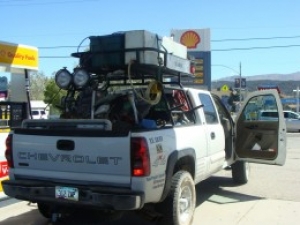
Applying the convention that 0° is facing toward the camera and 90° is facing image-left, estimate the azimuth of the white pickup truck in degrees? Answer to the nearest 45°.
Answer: approximately 225°

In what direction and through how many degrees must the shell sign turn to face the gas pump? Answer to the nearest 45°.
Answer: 0° — it already faces it

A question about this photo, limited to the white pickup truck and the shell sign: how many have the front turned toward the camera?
1

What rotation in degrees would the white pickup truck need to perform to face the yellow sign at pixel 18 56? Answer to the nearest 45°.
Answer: approximately 90° to its left

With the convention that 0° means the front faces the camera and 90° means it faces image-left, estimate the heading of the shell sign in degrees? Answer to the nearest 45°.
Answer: approximately 0°

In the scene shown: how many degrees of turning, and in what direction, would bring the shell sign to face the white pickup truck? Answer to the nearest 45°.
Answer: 0° — it already faces it
